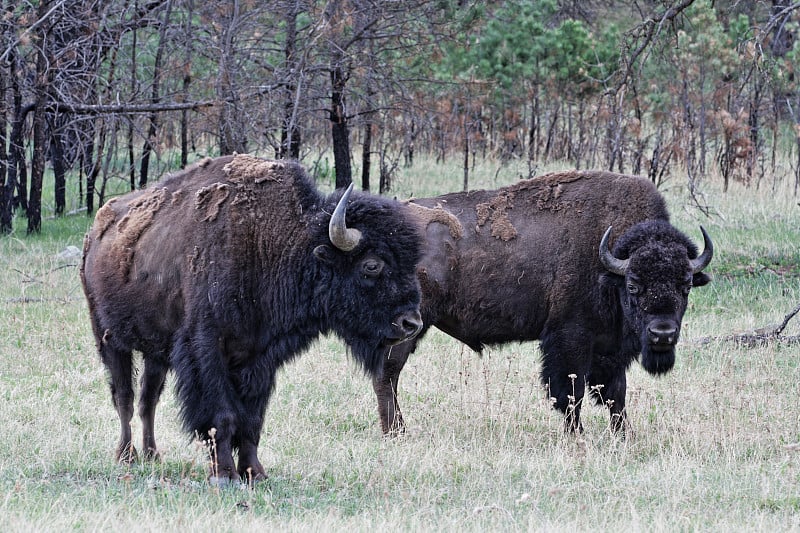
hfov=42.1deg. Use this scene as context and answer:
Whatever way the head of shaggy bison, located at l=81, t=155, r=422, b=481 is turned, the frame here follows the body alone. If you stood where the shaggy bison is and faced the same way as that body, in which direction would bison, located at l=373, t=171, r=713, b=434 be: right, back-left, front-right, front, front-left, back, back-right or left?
left

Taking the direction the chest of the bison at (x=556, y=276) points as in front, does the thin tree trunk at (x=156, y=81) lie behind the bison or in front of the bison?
behind

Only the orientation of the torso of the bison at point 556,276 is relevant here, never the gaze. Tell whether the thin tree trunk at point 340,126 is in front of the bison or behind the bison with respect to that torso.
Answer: behind

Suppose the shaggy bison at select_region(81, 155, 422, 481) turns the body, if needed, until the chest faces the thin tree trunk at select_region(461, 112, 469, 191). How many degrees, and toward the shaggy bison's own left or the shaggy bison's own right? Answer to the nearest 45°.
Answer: approximately 135° to the shaggy bison's own left

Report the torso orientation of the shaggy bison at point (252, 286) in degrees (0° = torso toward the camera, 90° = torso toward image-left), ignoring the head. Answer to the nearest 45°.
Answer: approximately 315°

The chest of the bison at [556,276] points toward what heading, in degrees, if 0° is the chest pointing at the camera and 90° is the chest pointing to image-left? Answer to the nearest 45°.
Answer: approximately 315°

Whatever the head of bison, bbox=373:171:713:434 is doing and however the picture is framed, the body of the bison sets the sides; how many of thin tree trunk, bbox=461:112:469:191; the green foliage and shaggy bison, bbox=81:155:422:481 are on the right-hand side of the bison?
1

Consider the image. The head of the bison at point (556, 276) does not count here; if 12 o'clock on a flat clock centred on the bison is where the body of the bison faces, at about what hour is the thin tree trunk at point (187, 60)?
The thin tree trunk is roughly at 6 o'clock from the bison.

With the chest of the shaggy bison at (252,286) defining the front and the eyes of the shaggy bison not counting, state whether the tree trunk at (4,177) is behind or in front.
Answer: behind

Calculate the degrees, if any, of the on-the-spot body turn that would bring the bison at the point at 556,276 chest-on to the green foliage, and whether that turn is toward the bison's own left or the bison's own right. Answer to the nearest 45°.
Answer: approximately 135° to the bison's own left

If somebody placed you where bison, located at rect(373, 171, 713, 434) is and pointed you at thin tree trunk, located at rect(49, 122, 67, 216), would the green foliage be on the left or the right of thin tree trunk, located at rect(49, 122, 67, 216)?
right

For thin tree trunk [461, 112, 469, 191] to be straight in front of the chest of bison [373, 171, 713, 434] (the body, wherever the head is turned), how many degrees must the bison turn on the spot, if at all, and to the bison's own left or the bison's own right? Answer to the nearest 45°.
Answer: approximately 135° to the bison's own left

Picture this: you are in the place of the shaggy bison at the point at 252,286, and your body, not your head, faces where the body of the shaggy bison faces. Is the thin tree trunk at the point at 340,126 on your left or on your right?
on your left

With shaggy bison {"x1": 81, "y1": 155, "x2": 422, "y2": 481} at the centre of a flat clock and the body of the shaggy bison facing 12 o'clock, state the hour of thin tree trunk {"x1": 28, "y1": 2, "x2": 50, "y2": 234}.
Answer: The thin tree trunk is roughly at 7 o'clock from the shaggy bison.

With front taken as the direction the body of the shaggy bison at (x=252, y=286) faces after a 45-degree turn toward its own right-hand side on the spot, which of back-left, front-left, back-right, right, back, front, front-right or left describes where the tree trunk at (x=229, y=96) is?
back

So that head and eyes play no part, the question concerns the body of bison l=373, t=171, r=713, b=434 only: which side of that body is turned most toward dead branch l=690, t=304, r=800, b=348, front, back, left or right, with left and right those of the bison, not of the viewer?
left

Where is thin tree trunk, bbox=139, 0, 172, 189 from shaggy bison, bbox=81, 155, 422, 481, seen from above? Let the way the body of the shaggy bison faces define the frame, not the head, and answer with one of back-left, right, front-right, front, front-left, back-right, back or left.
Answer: back-left

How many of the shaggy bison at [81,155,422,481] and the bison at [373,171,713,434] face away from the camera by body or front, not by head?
0
